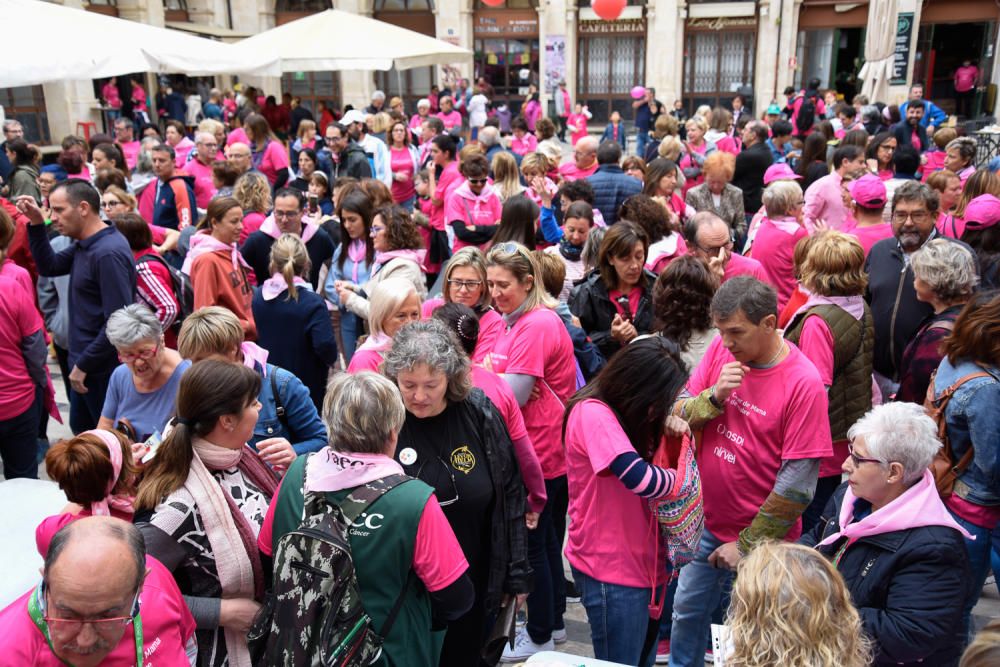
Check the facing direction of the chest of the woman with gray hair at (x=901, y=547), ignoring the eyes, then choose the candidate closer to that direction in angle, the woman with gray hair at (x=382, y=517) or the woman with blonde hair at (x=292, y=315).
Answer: the woman with gray hair

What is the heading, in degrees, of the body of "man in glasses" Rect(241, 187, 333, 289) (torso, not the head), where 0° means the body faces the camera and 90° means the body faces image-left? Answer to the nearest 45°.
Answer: approximately 0°

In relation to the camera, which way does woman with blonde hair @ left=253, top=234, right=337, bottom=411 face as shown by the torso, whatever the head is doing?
away from the camera

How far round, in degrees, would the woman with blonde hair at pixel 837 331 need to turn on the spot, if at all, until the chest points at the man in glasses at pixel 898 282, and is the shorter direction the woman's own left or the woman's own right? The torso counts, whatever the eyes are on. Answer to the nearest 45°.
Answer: approximately 45° to the woman's own right

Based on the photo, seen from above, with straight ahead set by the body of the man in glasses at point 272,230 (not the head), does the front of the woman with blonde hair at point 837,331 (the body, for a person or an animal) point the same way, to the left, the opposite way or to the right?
the opposite way

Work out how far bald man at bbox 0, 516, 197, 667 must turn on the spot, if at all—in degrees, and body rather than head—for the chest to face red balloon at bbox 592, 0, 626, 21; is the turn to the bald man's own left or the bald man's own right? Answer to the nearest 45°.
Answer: approximately 135° to the bald man's own left

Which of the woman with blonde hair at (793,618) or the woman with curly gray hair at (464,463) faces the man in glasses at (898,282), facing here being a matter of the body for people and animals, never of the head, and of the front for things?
the woman with blonde hair

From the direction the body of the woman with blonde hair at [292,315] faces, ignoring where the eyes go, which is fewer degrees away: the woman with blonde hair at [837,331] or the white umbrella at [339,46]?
the white umbrella

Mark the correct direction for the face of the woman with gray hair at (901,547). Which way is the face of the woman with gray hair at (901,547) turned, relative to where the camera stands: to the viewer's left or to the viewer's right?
to the viewer's left

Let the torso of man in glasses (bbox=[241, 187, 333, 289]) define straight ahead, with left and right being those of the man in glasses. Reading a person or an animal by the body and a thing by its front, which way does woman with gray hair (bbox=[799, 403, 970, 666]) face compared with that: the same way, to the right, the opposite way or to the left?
to the right

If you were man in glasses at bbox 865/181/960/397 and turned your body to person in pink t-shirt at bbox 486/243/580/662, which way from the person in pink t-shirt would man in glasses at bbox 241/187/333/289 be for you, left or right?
right

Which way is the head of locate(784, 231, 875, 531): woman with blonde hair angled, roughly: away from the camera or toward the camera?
away from the camera

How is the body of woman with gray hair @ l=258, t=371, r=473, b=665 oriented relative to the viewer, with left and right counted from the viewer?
facing away from the viewer
